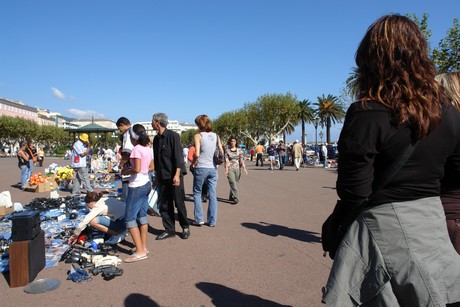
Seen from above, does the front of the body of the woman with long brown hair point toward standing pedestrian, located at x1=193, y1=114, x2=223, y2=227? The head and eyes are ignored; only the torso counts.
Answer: yes

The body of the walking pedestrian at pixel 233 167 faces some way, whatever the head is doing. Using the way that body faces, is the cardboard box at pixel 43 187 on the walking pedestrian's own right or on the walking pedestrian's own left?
on the walking pedestrian's own right

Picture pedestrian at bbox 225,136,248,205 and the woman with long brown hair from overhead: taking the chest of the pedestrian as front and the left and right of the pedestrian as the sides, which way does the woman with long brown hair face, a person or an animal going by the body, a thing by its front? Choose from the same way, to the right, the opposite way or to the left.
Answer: the opposite way

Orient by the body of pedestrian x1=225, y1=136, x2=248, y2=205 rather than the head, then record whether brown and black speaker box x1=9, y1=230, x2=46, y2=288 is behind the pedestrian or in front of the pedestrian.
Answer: in front

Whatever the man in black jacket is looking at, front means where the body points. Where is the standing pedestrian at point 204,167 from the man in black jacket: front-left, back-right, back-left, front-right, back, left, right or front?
back

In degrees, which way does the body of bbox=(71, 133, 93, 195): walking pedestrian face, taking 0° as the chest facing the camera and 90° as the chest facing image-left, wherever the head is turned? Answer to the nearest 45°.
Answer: approximately 270°

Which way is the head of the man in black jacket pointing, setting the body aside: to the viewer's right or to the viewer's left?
to the viewer's left

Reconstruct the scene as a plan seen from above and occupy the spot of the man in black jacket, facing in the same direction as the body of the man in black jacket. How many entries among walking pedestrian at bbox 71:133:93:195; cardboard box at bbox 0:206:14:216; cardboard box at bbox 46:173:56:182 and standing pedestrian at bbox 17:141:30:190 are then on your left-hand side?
0

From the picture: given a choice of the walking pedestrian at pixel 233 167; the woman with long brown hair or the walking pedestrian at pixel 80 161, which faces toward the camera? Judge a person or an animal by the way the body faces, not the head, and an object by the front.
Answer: the walking pedestrian at pixel 233 167

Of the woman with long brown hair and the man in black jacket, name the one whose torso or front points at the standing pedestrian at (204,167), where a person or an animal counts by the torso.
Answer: the woman with long brown hair

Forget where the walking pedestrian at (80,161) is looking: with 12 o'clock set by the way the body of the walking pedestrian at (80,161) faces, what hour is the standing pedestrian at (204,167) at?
the standing pedestrian at (204,167) is roughly at 2 o'clock from the walking pedestrian at (80,161).

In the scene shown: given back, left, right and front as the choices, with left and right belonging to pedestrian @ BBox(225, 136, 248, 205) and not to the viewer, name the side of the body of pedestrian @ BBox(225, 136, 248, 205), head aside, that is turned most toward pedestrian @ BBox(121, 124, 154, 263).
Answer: front

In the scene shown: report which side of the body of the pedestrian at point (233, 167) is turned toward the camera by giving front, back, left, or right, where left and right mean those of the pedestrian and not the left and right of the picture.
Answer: front

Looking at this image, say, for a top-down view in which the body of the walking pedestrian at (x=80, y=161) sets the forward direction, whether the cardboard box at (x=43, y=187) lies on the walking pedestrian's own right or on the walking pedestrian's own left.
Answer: on the walking pedestrian's own left
